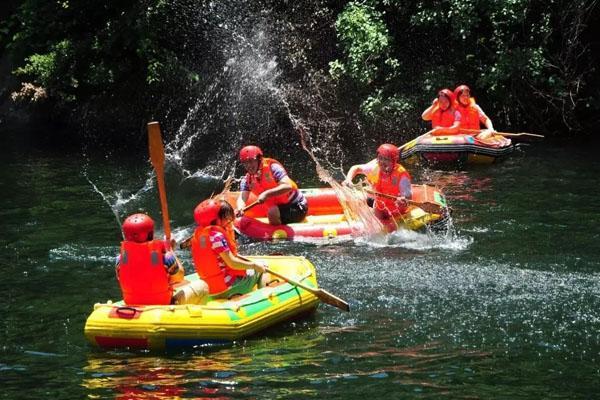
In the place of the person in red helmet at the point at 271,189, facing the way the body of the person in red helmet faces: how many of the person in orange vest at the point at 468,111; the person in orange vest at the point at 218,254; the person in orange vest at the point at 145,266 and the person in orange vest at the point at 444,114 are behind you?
2

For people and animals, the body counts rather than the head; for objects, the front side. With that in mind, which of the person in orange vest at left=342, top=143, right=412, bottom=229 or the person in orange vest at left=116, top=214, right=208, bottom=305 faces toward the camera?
the person in orange vest at left=342, top=143, right=412, bottom=229

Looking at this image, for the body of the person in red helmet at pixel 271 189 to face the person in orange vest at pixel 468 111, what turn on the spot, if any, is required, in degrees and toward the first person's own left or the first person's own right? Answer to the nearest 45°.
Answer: approximately 180°

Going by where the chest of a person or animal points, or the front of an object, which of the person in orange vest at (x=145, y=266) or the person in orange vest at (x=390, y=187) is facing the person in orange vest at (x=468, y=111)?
the person in orange vest at (x=145, y=266)

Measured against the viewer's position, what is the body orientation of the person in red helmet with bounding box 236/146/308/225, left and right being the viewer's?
facing the viewer and to the left of the viewer

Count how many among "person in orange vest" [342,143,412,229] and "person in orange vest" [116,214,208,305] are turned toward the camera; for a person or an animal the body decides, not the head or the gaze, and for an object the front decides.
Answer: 1

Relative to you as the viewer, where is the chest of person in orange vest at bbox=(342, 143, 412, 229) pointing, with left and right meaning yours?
facing the viewer

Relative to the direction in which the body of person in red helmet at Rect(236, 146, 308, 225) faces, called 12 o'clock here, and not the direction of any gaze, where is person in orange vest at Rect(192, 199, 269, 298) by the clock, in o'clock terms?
The person in orange vest is roughly at 11 o'clock from the person in red helmet.

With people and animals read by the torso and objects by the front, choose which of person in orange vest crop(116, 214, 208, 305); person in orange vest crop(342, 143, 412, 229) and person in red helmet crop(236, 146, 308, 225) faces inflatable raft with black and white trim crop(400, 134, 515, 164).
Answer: person in orange vest crop(116, 214, 208, 305)

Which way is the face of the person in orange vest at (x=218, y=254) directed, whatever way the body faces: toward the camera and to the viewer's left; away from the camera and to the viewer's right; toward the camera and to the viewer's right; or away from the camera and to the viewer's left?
away from the camera and to the viewer's right

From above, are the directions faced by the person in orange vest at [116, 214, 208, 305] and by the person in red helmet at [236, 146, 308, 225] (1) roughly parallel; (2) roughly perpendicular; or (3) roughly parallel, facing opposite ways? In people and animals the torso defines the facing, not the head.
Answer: roughly parallel, facing opposite ways

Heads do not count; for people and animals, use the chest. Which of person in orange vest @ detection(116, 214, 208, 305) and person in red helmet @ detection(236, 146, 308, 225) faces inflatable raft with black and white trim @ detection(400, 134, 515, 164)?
the person in orange vest

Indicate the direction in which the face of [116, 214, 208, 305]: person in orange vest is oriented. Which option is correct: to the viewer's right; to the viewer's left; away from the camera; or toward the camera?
away from the camera

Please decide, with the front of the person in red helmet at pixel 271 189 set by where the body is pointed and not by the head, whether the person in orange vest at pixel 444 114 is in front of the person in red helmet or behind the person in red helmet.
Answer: behind

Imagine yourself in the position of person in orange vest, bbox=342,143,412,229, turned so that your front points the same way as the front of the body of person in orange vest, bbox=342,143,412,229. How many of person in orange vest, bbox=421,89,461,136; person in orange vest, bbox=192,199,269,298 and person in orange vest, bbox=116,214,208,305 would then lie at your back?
1

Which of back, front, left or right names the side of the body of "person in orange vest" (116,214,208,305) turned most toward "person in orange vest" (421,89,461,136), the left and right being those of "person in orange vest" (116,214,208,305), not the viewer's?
front

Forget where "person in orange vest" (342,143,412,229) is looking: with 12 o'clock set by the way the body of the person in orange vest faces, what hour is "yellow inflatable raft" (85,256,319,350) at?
The yellow inflatable raft is roughly at 1 o'clock from the person in orange vest.

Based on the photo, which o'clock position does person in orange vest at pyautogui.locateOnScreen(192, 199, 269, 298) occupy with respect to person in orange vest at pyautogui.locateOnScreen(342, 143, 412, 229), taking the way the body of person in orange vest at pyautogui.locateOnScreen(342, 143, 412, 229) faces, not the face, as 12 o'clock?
person in orange vest at pyautogui.locateOnScreen(192, 199, 269, 298) is roughly at 1 o'clock from person in orange vest at pyautogui.locateOnScreen(342, 143, 412, 229).
